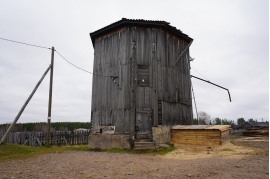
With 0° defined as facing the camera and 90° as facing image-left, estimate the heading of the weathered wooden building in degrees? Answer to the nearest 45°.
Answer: approximately 0°

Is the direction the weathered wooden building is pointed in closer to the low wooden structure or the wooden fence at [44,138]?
the low wooden structure

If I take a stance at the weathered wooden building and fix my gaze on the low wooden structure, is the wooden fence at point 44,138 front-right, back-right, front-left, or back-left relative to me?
back-left

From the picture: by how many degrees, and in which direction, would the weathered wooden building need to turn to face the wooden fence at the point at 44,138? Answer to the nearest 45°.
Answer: approximately 135° to its right

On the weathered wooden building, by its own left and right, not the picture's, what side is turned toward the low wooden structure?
left
